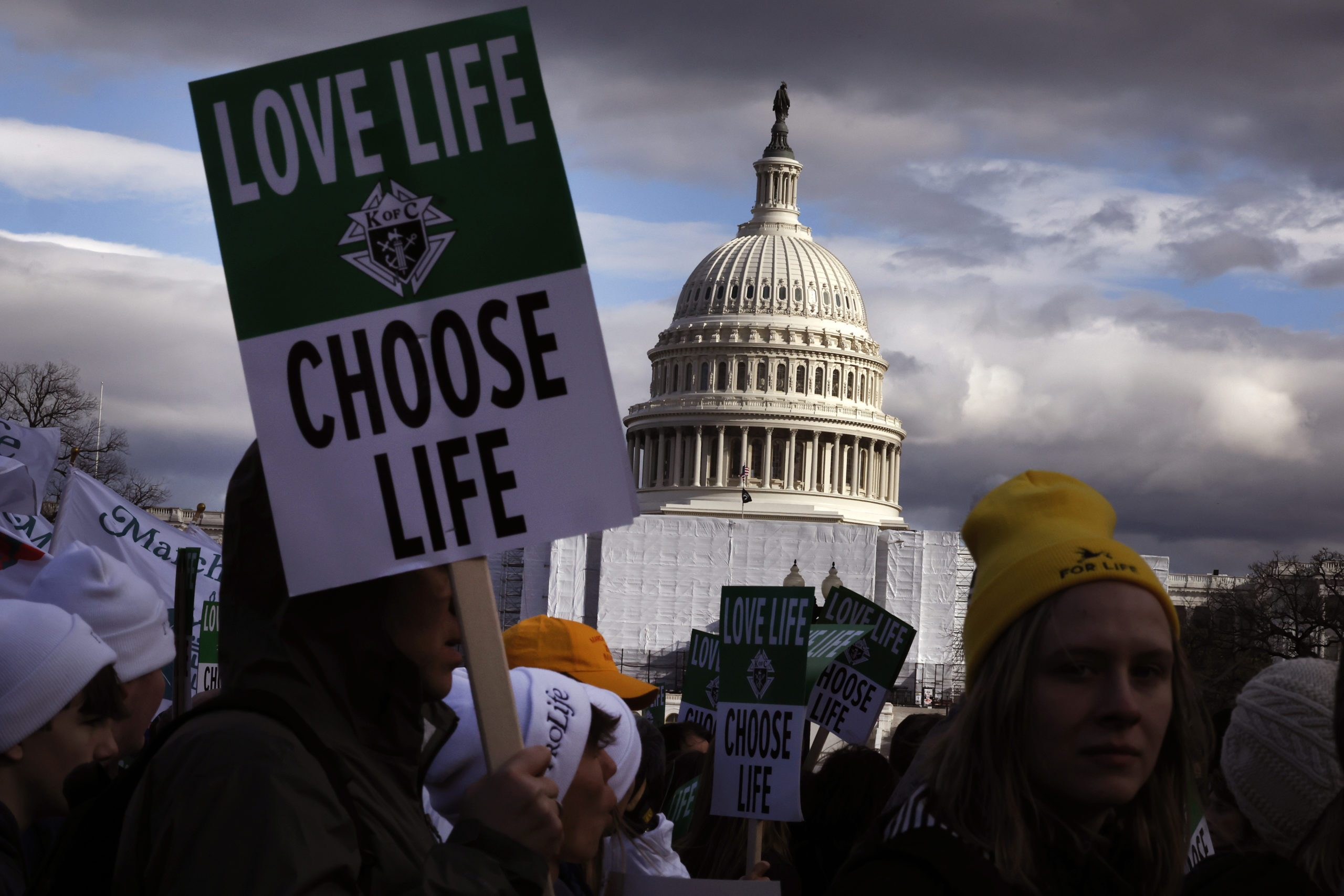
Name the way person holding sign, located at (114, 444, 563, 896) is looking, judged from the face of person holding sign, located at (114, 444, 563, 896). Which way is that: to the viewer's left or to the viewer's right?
to the viewer's right

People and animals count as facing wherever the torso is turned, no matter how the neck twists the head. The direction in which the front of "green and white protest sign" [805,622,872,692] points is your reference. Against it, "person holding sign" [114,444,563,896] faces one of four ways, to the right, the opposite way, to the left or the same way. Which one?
to the left

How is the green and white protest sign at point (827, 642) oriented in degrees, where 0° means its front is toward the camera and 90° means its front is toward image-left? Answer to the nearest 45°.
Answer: approximately 0°

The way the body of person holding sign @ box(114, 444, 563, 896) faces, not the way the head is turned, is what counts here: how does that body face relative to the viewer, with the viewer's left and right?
facing to the right of the viewer

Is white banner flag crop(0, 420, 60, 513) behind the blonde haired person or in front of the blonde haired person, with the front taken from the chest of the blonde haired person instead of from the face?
behind

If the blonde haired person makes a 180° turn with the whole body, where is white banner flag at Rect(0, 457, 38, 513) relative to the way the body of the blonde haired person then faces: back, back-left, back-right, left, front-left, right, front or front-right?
front

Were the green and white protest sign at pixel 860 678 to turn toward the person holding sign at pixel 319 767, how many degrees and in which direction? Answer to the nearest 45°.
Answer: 0° — it already faces them

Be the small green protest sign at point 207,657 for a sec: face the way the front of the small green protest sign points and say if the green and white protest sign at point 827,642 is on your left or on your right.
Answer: on your left

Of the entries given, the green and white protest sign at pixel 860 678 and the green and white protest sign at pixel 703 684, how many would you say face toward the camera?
2
